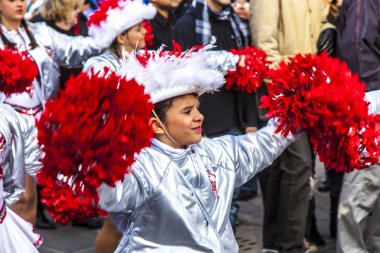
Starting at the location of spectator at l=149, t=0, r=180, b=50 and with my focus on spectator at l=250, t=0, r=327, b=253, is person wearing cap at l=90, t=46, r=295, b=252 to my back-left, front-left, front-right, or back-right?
front-right

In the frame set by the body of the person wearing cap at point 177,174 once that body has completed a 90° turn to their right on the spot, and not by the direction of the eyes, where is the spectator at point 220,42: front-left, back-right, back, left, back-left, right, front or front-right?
back-right

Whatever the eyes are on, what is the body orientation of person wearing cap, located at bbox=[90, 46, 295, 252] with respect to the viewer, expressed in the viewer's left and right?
facing the viewer and to the right of the viewer

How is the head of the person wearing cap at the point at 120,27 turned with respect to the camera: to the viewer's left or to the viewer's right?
to the viewer's right
